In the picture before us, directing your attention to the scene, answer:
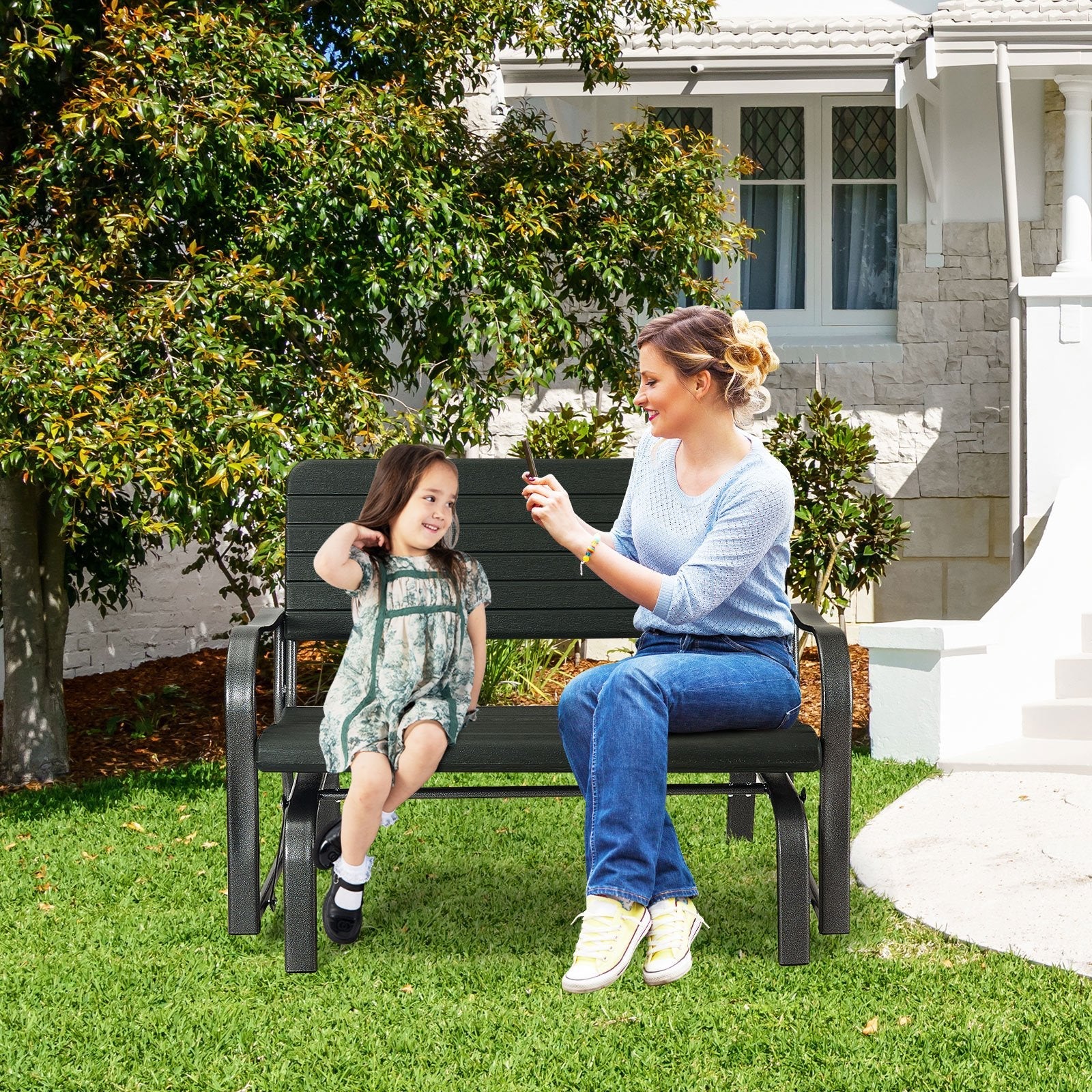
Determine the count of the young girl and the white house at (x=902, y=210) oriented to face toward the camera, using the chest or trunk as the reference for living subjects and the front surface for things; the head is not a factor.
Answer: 2

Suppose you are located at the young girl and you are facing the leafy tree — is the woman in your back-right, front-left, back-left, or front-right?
back-right

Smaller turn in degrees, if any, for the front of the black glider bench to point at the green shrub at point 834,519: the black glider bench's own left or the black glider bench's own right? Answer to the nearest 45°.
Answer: approximately 180°

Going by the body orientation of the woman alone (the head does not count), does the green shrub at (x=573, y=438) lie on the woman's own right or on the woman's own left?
on the woman's own right

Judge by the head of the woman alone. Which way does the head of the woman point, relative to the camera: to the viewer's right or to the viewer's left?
to the viewer's left

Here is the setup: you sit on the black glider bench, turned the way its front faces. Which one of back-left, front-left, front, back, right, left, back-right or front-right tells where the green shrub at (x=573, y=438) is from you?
back

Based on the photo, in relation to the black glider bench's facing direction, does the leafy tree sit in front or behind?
behind

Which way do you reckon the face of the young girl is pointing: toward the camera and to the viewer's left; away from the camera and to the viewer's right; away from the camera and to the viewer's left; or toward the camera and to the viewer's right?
toward the camera and to the viewer's right
